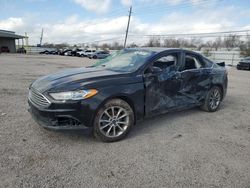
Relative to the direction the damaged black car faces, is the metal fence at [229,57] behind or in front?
behind

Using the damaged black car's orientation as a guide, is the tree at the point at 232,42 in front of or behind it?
behind

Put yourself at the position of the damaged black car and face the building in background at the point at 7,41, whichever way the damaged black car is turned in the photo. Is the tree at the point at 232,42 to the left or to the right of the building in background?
right

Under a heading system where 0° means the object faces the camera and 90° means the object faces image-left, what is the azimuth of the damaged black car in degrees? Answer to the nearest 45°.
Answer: approximately 45°

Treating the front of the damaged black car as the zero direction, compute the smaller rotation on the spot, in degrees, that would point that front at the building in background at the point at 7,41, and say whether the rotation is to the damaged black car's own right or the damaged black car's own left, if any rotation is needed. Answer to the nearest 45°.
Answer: approximately 90° to the damaged black car's own right
